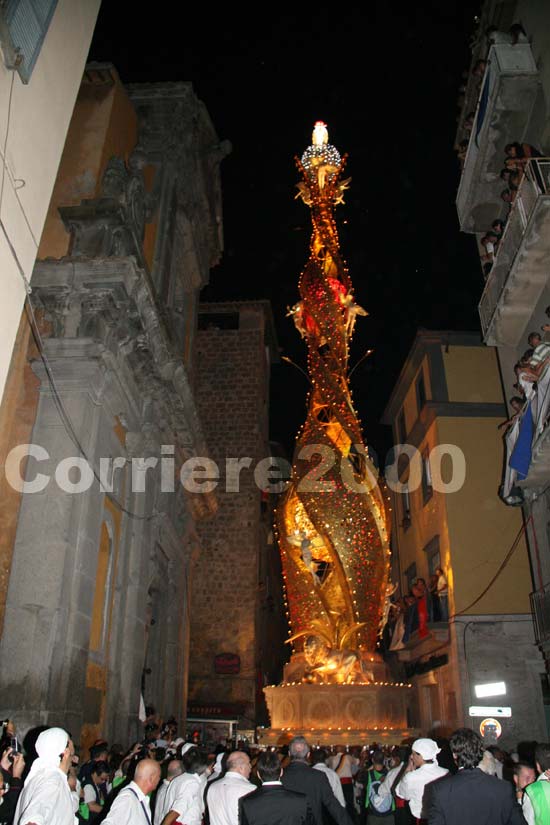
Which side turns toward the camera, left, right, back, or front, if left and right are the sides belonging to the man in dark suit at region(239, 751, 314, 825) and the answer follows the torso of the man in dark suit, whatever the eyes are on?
back

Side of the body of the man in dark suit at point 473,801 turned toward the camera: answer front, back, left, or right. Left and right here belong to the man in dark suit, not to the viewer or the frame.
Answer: back

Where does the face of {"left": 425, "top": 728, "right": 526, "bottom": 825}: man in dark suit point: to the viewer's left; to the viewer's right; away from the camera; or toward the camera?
away from the camera

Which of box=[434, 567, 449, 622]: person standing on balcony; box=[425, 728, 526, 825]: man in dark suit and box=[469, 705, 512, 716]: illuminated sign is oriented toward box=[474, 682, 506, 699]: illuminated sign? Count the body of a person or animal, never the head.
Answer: the man in dark suit

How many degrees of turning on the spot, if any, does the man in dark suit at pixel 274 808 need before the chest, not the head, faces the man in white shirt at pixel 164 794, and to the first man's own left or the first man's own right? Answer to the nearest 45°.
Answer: approximately 45° to the first man's own left

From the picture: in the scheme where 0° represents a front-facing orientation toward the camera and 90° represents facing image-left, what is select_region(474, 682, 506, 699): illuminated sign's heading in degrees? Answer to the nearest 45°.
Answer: approximately 0°

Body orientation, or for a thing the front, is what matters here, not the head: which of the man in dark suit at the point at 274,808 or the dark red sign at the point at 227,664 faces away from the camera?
the man in dark suit

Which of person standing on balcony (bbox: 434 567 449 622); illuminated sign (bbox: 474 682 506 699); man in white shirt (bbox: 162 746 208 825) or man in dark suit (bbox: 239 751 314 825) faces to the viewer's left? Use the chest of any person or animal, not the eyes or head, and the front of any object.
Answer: the person standing on balcony

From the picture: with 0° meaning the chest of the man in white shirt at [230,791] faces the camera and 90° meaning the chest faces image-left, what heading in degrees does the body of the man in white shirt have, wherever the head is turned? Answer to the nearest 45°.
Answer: approximately 225°

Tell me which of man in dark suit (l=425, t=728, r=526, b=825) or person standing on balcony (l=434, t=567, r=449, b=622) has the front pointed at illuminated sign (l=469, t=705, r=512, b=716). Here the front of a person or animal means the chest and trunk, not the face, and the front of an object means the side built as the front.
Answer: the man in dark suit

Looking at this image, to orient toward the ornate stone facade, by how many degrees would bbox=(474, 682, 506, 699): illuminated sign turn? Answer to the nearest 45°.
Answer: approximately 45° to its right

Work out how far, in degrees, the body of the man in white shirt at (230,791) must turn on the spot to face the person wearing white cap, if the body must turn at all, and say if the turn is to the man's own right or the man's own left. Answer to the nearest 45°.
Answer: approximately 45° to the man's own right

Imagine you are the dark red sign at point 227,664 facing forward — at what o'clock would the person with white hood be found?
The person with white hood is roughly at 12 o'clock from the dark red sign.

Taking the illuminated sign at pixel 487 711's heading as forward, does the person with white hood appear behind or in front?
in front

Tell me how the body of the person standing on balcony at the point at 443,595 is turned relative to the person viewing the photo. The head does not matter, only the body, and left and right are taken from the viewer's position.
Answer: facing to the left of the viewer

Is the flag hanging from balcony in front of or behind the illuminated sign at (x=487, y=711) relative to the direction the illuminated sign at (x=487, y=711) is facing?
in front
